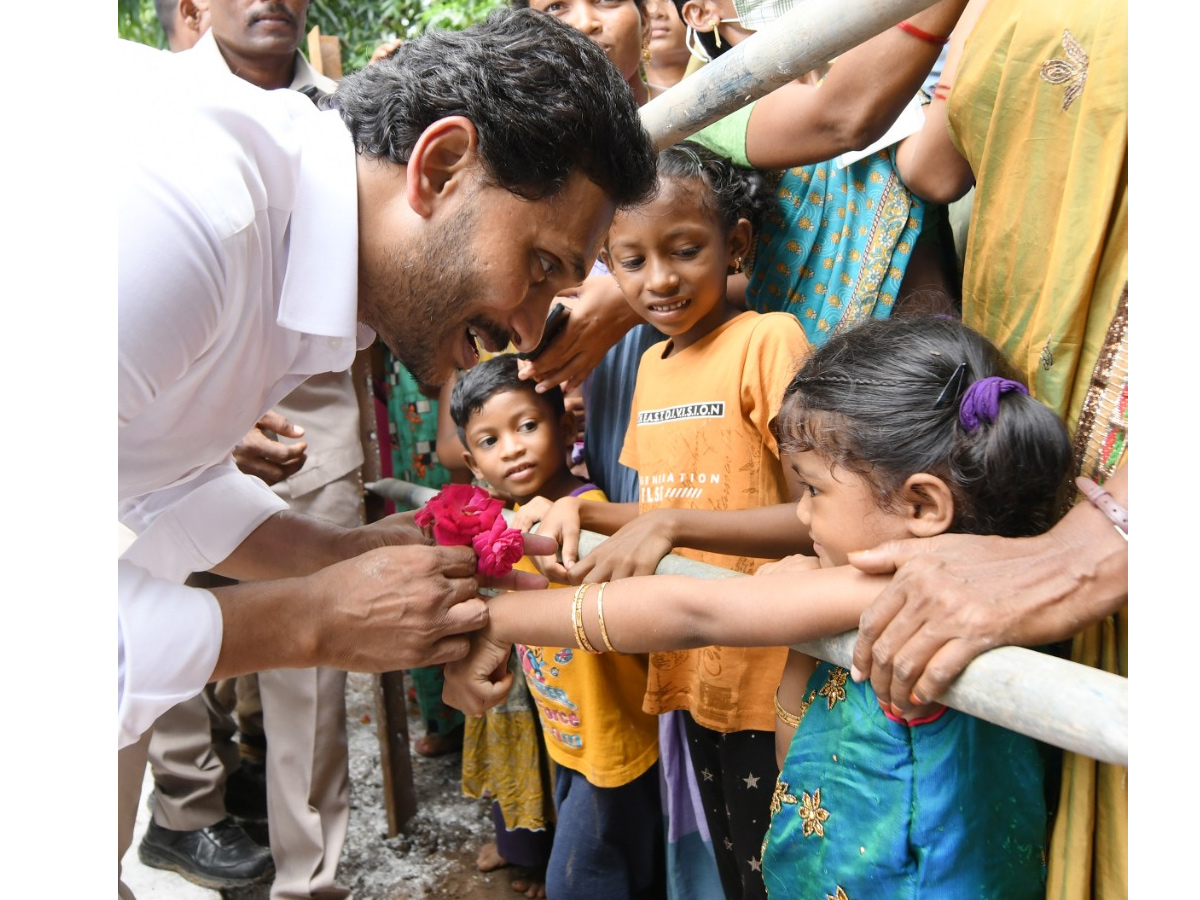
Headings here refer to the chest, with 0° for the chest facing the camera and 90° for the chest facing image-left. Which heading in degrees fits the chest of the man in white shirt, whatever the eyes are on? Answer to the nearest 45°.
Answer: approximately 270°

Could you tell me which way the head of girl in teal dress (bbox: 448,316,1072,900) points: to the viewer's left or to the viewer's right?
to the viewer's left

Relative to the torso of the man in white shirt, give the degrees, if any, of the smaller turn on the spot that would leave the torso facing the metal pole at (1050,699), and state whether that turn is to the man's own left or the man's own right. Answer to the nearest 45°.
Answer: approximately 45° to the man's own right
